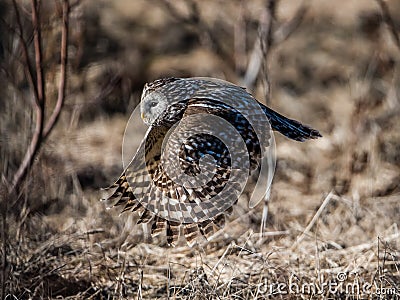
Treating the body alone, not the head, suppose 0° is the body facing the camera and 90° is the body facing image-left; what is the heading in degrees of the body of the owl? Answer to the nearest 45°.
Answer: approximately 90°

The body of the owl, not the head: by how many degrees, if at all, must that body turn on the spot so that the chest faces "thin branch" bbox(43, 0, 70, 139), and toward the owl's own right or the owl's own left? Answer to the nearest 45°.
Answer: approximately 45° to the owl's own right

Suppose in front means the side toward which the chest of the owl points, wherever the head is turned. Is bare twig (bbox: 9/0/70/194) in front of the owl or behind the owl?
in front

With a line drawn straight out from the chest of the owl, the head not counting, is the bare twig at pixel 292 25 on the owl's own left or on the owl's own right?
on the owl's own right
